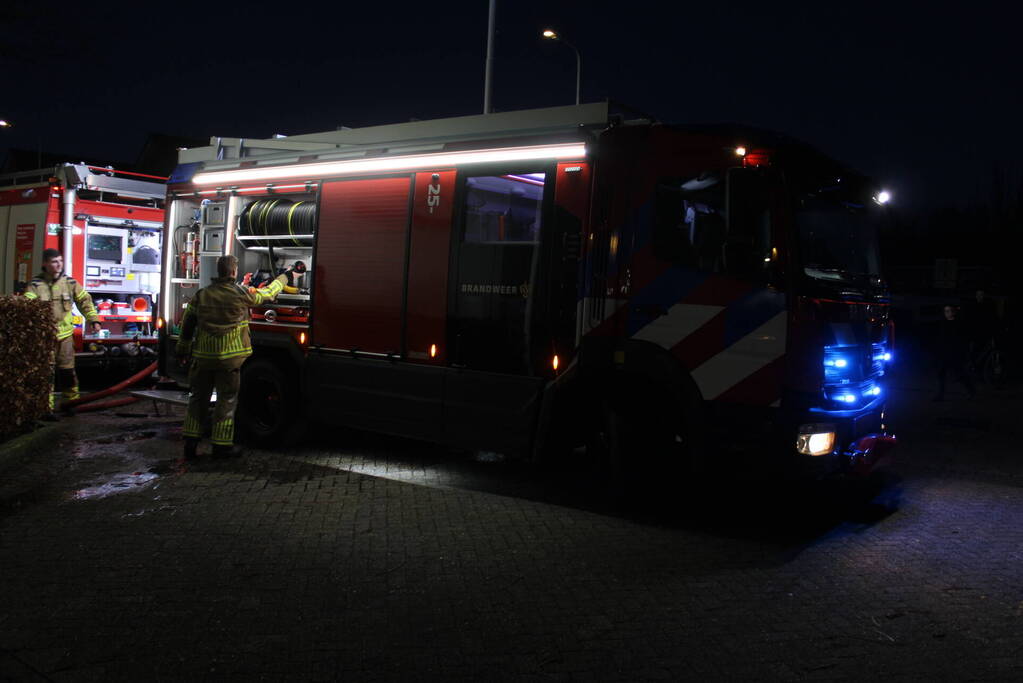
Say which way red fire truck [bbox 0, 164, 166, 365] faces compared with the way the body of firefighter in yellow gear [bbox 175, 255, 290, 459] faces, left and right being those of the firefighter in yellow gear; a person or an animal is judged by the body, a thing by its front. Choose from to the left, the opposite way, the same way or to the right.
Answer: to the left

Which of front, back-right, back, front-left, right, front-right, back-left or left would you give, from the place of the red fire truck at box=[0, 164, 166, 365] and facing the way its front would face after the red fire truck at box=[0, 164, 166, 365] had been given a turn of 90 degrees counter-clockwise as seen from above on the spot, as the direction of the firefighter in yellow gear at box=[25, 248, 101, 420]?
front-left

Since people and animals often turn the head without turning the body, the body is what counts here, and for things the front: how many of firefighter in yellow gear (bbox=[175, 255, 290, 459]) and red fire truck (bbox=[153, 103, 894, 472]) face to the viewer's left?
0

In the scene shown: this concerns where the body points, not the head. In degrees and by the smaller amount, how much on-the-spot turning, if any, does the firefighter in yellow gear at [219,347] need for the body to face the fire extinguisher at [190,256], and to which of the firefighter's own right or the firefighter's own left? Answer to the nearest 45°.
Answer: approximately 45° to the firefighter's own left

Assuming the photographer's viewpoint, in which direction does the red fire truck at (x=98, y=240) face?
facing away from the viewer and to the left of the viewer

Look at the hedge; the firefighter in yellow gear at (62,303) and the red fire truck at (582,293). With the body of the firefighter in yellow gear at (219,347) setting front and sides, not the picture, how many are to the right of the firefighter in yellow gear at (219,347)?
1

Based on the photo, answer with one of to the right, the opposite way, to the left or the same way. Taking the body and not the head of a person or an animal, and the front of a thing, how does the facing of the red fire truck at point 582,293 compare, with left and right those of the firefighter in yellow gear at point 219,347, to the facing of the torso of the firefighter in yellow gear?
to the right

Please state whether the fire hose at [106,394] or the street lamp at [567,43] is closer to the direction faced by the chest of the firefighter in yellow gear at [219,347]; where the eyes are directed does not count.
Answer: the street lamp

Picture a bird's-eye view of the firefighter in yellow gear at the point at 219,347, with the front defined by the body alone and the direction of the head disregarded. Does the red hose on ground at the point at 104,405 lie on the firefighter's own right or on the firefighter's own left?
on the firefighter's own left

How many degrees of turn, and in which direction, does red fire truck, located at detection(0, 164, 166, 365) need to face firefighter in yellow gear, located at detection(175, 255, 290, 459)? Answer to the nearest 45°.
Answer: approximately 135° to its left

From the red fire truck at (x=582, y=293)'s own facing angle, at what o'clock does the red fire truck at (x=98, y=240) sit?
the red fire truck at (x=98, y=240) is roughly at 6 o'clock from the red fire truck at (x=582, y=293).
